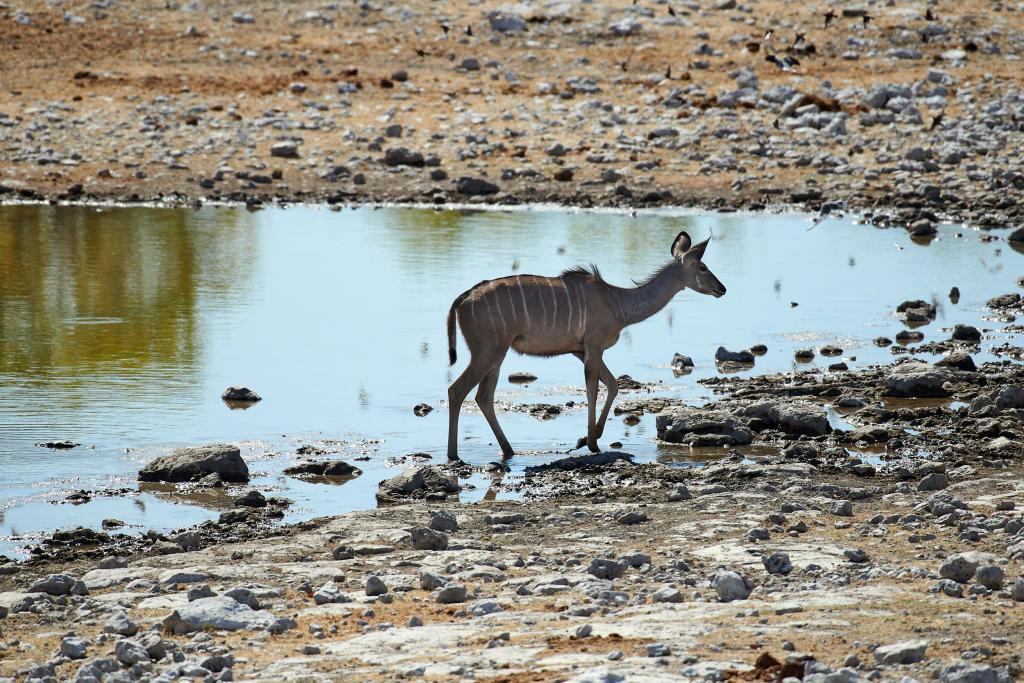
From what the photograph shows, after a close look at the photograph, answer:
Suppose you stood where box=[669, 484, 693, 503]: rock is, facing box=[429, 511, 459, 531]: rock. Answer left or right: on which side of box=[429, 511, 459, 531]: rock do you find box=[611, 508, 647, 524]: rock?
left

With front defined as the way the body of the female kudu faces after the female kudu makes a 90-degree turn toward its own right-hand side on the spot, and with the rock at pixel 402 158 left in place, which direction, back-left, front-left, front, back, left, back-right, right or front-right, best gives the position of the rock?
back

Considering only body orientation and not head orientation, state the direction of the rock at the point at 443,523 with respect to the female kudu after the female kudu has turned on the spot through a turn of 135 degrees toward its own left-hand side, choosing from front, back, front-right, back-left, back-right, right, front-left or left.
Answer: back-left

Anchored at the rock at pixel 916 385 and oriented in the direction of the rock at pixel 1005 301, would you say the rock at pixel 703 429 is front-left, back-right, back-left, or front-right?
back-left

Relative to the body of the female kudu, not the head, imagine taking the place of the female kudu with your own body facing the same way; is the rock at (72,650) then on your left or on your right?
on your right

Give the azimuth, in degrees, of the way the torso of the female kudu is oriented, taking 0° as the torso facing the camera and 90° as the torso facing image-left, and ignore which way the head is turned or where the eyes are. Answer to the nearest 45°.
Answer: approximately 270°

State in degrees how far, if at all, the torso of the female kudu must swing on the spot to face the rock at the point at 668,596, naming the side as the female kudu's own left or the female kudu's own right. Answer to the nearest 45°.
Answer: approximately 90° to the female kudu's own right

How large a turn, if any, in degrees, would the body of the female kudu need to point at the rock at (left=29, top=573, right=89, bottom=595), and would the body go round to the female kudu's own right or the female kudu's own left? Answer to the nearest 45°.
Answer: approximately 135° to the female kudu's own right

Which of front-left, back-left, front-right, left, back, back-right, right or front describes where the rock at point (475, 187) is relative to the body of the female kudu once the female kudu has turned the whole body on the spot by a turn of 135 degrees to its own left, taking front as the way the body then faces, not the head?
front-right

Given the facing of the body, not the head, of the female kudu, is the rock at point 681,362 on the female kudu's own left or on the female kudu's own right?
on the female kudu's own left

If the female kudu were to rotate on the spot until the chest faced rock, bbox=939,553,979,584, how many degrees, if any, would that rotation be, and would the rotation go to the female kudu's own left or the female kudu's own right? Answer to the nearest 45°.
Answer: approximately 45° to the female kudu's own right

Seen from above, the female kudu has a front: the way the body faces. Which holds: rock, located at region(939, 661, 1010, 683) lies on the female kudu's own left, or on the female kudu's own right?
on the female kudu's own right
